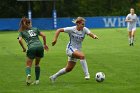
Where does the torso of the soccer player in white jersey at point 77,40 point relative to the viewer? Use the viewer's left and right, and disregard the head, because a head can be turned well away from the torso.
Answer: facing the viewer and to the right of the viewer

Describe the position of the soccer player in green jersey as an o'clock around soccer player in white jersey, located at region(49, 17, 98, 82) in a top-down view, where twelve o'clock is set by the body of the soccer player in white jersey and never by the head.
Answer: The soccer player in green jersey is roughly at 4 o'clock from the soccer player in white jersey.
